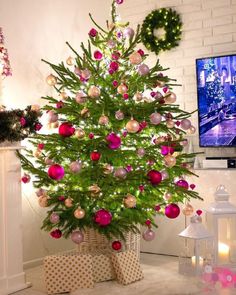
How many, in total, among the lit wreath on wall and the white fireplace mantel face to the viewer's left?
0

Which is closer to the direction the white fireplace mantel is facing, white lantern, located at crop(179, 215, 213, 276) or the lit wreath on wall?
the white lantern

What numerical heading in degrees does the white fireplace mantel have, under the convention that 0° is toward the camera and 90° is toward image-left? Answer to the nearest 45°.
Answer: approximately 315°

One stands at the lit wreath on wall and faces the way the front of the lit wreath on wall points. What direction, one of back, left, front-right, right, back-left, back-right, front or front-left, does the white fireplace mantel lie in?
front-right

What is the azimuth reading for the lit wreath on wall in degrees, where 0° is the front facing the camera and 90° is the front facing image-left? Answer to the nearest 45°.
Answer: approximately 0°
